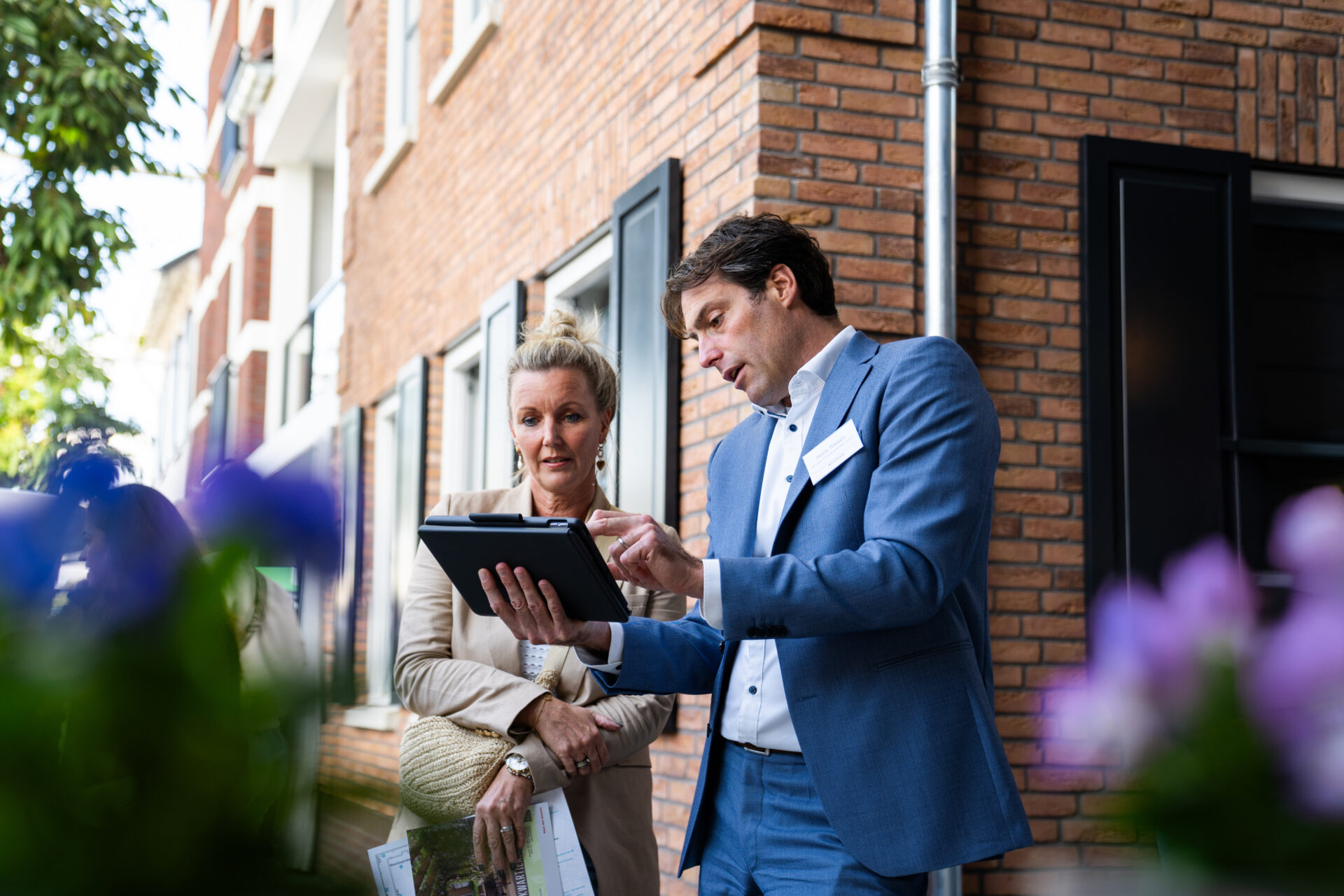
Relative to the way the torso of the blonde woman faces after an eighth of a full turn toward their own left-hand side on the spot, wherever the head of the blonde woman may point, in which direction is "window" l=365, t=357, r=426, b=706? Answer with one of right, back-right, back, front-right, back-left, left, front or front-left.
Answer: back-left

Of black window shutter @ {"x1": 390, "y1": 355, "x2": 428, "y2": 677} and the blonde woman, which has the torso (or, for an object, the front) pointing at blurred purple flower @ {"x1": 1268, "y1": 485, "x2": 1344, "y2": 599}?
the blonde woman

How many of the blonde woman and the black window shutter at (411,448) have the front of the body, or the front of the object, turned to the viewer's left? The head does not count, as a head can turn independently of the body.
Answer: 1

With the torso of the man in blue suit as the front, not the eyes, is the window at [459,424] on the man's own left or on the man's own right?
on the man's own right

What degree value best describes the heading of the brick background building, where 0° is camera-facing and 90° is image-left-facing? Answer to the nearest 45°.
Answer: approximately 45°

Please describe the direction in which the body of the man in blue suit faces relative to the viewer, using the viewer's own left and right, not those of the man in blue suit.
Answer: facing the viewer and to the left of the viewer

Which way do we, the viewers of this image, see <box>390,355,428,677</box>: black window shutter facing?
facing to the left of the viewer

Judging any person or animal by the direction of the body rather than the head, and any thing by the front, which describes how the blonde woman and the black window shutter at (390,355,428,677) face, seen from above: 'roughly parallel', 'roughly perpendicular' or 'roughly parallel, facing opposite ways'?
roughly perpendicular

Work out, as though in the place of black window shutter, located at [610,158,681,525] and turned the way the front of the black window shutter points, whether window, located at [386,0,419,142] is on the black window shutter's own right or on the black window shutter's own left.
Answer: on the black window shutter's own right

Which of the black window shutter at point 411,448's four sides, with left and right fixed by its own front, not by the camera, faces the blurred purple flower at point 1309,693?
left

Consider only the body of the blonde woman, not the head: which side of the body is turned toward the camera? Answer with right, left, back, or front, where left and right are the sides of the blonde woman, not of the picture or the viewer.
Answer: front

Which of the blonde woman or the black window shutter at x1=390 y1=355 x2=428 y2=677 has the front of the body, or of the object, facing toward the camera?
the blonde woman

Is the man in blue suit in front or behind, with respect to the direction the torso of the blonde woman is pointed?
in front

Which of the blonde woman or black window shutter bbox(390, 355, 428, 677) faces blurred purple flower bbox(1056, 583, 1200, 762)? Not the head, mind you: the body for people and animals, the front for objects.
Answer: the blonde woman
